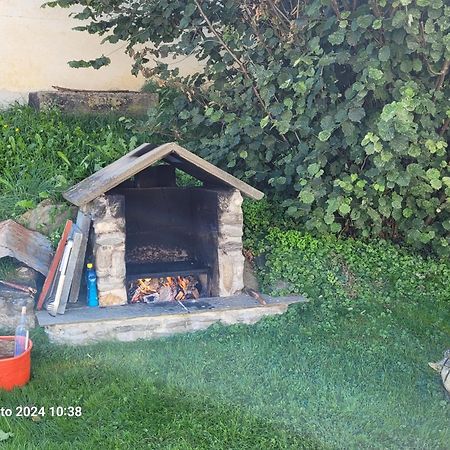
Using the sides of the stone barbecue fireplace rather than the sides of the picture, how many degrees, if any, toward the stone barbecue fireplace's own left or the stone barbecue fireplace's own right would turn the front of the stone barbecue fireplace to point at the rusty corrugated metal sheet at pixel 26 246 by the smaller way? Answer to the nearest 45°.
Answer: approximately 90° to the stone barbecue fireplace's own right

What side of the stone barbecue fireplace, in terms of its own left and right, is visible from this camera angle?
front

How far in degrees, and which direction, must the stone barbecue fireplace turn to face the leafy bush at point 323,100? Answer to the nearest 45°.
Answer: approximately 90° to its left

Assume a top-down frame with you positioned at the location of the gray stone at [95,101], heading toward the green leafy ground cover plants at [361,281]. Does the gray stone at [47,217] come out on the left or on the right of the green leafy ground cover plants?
right

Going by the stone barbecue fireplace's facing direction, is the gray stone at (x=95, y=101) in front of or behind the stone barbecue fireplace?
behind

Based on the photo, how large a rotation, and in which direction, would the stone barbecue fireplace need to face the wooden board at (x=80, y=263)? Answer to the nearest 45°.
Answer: approximately 45° to its right

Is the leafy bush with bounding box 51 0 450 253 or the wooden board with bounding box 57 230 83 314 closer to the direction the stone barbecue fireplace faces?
the wooden board

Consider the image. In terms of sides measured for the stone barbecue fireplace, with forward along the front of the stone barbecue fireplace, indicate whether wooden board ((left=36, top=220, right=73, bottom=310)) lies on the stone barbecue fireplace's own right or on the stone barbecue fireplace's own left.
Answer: on the stone barbecue fireplace's own right

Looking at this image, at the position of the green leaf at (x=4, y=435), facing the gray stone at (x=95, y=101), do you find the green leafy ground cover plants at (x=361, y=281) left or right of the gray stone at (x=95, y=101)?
right

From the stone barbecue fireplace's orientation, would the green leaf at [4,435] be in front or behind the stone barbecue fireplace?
in front

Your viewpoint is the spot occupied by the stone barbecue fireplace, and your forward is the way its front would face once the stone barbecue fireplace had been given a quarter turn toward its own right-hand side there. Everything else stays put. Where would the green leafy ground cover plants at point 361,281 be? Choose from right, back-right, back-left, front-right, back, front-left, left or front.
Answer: back

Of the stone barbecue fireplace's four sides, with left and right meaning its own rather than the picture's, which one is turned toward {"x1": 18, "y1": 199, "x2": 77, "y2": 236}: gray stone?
right
